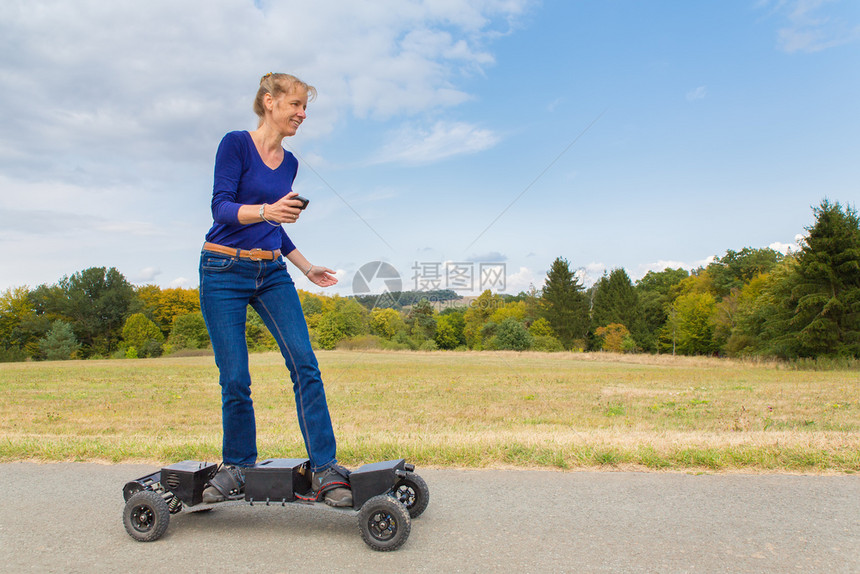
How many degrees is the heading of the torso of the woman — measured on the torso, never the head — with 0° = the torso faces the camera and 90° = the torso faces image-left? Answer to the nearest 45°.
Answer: approximately 315°

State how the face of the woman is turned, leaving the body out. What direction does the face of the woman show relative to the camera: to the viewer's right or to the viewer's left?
to the viewer's right

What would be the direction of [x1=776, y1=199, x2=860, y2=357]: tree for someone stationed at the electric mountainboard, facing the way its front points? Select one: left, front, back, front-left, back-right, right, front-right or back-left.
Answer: front-left

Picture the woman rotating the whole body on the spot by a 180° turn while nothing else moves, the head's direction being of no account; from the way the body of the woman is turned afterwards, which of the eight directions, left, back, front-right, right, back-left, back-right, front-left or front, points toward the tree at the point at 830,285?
right

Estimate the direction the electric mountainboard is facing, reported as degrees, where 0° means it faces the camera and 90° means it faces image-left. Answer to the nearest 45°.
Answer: approximately 270°
